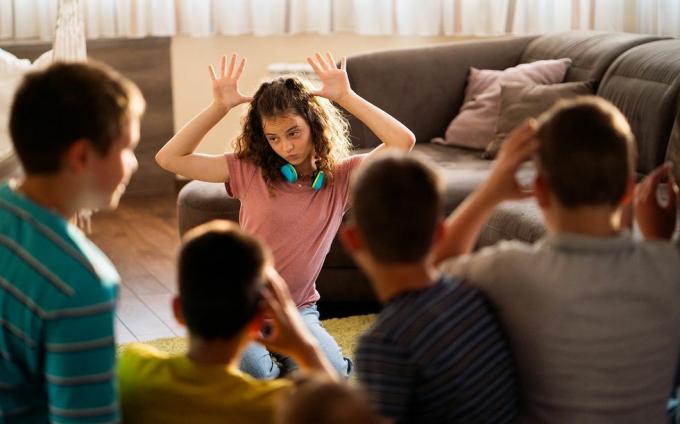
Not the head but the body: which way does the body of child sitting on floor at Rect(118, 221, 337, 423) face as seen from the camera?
away from the camera

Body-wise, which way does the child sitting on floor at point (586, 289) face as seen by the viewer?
away from the camera

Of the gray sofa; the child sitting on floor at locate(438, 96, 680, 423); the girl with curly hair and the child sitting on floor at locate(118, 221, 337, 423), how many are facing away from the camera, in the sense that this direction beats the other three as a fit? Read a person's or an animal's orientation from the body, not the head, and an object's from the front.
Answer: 2

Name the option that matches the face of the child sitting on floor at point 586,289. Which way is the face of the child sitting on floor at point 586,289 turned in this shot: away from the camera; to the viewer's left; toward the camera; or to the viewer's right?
away from the camera

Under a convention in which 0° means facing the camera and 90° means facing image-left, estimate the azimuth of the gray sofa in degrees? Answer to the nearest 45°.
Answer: approximately 45°

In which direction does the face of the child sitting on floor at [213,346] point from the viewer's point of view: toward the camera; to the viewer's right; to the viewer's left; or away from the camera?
away from the camera

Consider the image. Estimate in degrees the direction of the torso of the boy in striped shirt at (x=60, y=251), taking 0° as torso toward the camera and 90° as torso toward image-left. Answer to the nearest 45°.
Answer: approximately 225°

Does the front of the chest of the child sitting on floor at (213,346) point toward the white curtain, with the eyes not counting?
yes

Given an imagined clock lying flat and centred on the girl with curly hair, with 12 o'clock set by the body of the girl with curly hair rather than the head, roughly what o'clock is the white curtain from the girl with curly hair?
The white curtain is roughly at 6 o'clock from the girl with curly hair.

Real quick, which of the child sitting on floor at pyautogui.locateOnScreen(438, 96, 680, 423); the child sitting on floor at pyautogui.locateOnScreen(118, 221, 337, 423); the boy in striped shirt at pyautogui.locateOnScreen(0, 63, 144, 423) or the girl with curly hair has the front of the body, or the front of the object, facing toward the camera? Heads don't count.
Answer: the girl with curly hair

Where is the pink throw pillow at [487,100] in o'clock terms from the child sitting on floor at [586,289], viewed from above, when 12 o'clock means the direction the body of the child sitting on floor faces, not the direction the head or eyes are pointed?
The pink throw pillow is roughly at 12 o'clock from the child sitting on floor.
